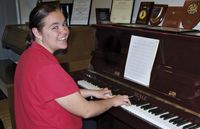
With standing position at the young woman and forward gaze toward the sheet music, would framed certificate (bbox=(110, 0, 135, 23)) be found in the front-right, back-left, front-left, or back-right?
front-left

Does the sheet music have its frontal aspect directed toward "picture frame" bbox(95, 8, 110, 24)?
no

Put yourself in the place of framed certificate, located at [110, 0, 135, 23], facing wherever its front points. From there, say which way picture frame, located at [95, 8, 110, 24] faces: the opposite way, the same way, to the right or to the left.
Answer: the same way

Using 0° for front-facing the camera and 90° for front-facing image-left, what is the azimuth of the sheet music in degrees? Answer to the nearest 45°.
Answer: approximately 45°

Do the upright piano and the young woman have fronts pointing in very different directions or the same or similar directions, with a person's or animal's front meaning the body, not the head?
very different directions

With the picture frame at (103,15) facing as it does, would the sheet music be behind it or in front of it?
in front

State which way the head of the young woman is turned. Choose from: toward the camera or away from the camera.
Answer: toward the camera

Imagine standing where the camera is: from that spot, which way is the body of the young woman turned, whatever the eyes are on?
to the viewer's right

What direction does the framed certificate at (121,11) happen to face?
toward the camera

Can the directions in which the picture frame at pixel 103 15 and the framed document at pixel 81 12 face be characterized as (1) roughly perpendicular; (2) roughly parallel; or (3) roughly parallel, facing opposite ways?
roughly parallel

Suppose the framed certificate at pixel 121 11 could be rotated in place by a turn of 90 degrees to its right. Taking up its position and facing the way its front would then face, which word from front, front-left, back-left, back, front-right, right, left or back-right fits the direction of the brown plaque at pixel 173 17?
back-left

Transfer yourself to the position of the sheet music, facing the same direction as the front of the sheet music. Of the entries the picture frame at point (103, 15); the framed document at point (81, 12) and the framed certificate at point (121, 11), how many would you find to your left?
0

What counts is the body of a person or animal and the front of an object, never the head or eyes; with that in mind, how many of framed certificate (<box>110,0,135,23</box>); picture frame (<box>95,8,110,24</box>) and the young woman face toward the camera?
2

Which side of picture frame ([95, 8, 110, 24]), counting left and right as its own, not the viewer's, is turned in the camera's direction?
front

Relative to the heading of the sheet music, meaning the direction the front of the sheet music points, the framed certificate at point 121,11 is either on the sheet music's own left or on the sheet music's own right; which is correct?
on the sheet music's own right

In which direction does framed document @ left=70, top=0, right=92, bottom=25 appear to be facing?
toward the camera
